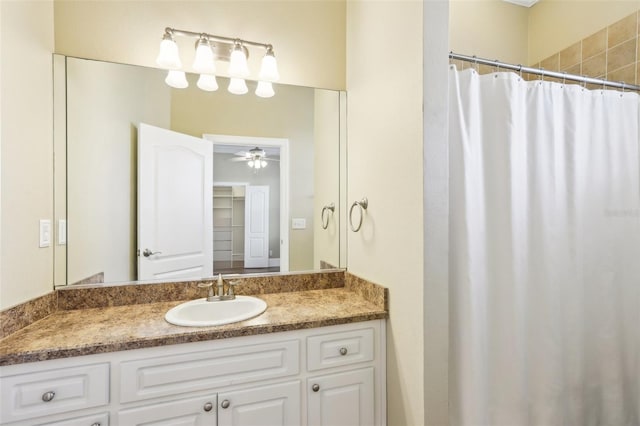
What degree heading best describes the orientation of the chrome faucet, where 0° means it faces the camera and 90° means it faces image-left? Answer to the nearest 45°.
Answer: approximately 0°

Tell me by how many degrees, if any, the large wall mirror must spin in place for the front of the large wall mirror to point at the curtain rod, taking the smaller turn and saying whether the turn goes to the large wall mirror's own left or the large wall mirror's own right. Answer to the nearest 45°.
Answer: approximately 45° to the large wall mirror's own left

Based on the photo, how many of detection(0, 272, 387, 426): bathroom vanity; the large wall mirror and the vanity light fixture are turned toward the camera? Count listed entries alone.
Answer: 3

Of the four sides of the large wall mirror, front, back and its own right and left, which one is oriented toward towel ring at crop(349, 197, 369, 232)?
left

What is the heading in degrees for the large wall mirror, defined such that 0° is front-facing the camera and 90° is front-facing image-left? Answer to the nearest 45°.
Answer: approximately 0°

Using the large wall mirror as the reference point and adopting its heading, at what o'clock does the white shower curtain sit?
The white shower curtain is roughly at 10 o'clock from the large wall mirror.
